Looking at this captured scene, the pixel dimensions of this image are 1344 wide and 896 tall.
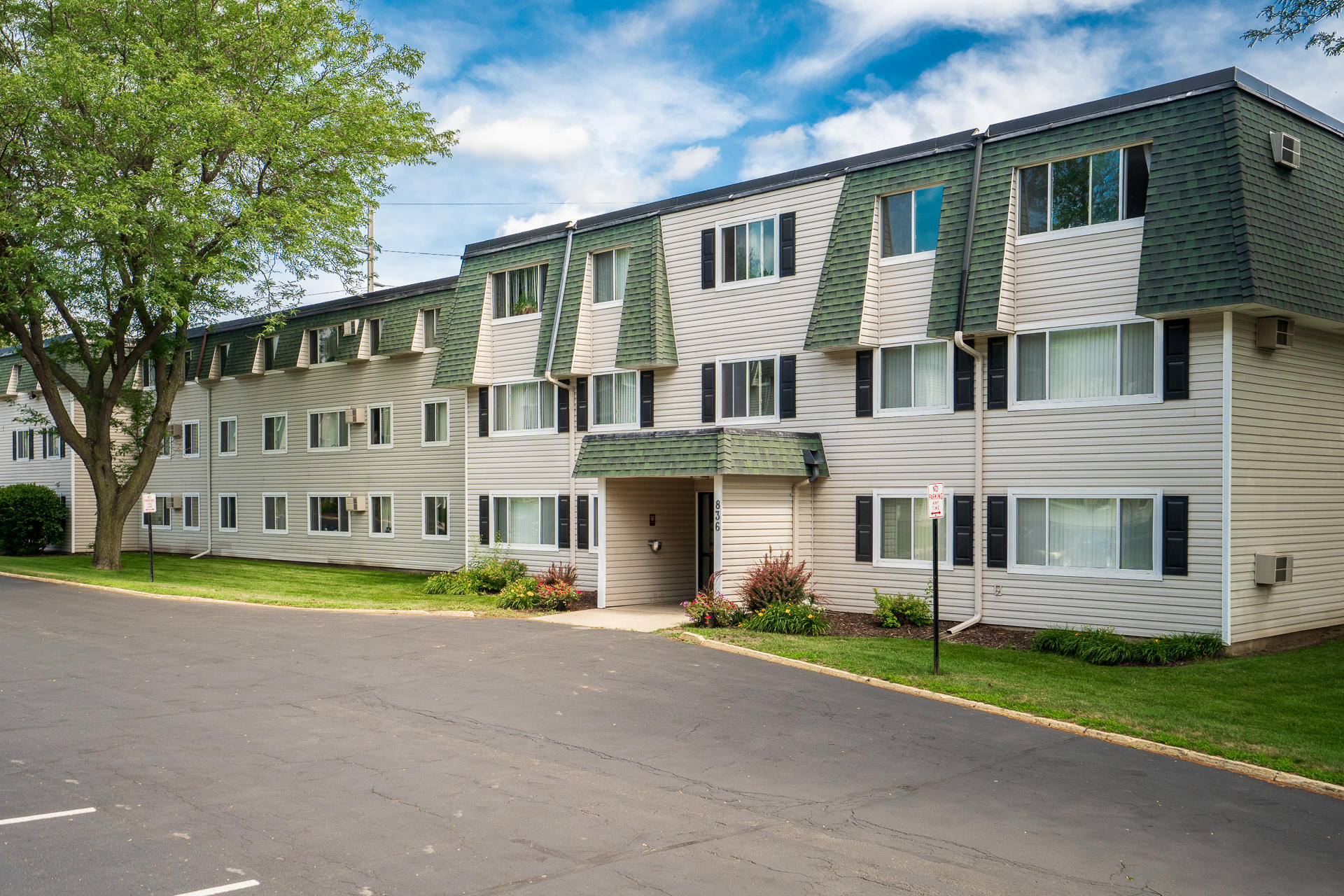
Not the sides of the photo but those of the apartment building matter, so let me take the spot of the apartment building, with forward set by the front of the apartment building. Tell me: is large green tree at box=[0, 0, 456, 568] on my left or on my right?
on my right

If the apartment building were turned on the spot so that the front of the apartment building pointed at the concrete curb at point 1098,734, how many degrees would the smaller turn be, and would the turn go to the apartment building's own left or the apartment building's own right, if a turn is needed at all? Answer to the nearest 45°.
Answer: approximately 45° to the apartment building's own left

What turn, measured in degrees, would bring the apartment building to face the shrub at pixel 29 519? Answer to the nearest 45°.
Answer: approximately 90° to its right

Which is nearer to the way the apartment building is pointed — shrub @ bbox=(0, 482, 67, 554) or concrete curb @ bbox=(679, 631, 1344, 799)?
the concrete curb

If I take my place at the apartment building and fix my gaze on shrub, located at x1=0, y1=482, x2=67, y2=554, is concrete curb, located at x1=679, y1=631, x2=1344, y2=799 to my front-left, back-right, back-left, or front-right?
back-left

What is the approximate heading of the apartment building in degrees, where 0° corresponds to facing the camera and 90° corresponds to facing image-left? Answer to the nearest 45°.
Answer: approximately 45°
